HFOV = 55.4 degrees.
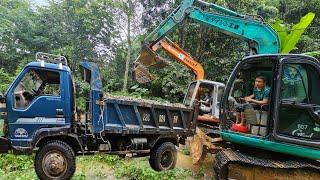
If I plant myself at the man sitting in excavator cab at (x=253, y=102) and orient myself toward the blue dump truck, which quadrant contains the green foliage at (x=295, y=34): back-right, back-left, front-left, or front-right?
back-right

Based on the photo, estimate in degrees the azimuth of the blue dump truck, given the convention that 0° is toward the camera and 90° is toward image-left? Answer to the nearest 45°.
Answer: approximately 90°

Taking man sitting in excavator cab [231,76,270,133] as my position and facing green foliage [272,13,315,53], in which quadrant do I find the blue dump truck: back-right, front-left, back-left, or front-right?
back-left

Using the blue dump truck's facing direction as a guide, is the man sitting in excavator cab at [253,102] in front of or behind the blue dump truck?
behind

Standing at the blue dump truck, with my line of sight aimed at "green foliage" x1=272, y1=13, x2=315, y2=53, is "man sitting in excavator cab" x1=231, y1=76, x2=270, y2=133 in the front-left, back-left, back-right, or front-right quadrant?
front-right

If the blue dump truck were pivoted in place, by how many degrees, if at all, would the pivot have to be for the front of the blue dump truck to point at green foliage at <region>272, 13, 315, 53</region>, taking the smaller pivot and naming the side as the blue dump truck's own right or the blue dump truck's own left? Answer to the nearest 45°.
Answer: approximately 180°
